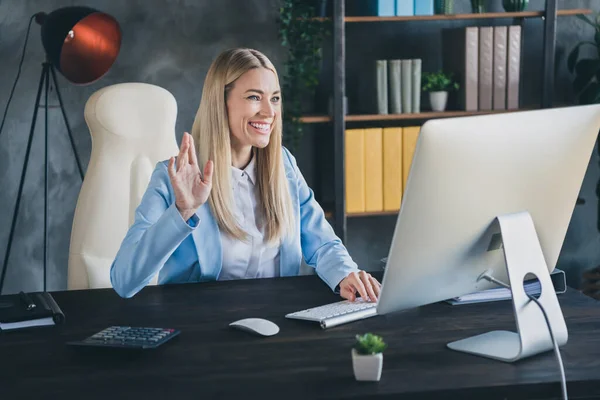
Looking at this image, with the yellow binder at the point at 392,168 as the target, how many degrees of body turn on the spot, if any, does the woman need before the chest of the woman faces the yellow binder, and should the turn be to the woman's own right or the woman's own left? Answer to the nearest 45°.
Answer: approximately 90° to the woman's own left

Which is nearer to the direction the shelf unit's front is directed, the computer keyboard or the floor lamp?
the computer keyboard

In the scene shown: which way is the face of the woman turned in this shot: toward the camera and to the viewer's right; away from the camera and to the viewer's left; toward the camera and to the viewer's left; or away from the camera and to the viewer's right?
toward the camera and to the viewer's right

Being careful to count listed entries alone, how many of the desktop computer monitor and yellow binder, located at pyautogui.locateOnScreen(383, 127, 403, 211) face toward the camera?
1

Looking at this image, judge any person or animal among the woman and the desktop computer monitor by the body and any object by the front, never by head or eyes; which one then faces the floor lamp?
the desktop computer monitor

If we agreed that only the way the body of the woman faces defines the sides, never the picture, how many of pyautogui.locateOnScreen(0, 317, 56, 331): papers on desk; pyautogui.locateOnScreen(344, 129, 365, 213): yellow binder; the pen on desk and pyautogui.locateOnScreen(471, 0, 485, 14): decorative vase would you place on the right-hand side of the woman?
2

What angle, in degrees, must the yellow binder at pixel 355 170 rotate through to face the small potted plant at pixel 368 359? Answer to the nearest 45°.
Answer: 0° — it already faces it
